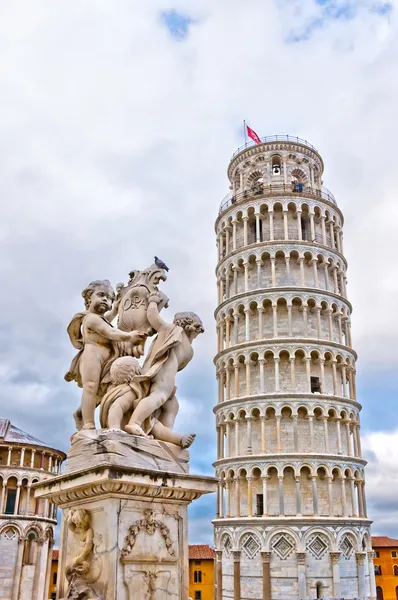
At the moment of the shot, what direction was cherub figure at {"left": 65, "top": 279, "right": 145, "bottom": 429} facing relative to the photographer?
facing the viewer and to the right of the viewer

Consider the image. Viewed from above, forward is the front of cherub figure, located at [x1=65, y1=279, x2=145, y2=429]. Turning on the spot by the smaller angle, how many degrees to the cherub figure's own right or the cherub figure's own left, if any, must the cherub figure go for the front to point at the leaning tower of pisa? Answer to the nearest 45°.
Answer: approximately 135° to the cherub figure's own left
